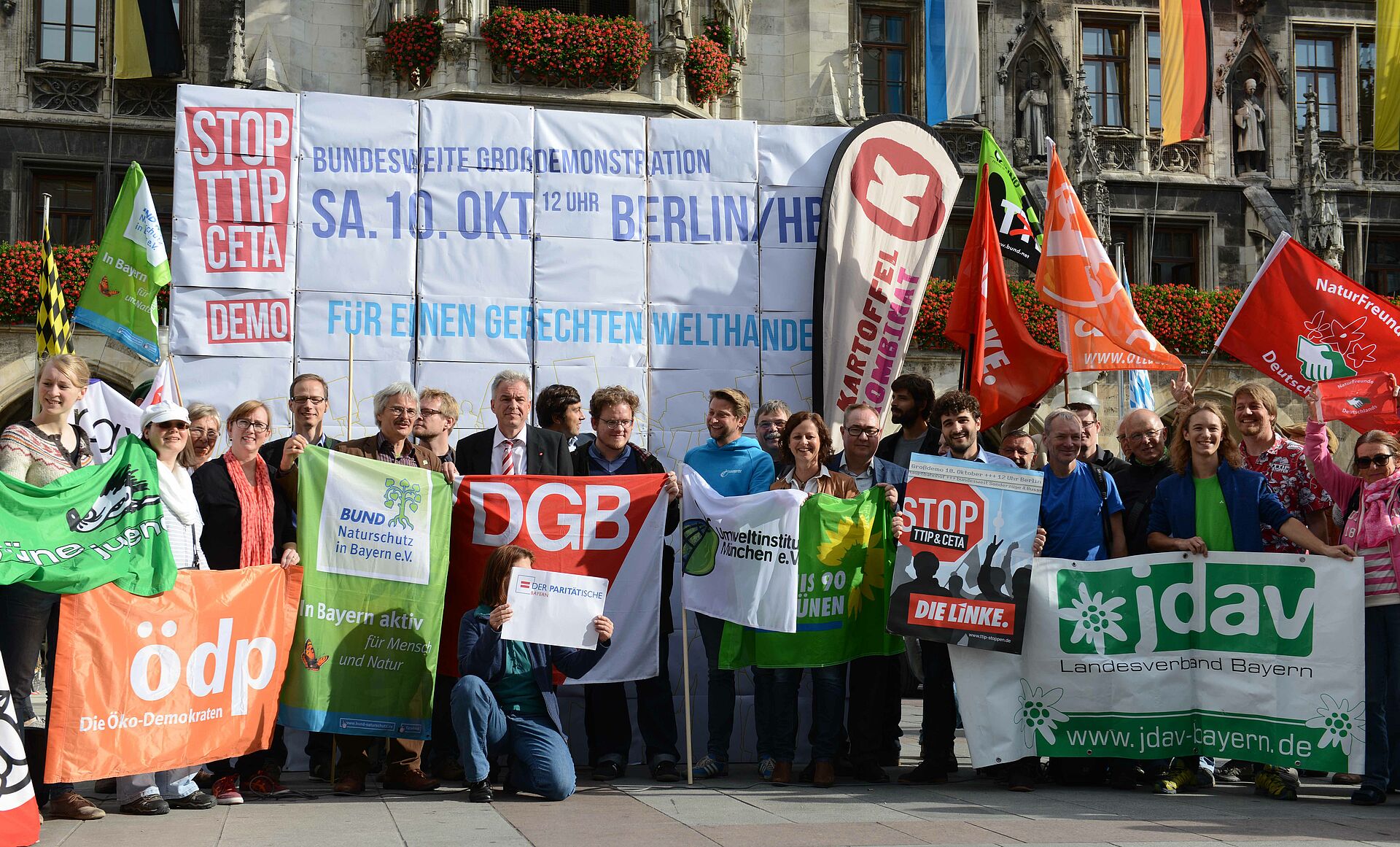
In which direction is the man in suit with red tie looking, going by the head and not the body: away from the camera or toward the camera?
toward the camera

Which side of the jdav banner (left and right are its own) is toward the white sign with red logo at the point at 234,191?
right

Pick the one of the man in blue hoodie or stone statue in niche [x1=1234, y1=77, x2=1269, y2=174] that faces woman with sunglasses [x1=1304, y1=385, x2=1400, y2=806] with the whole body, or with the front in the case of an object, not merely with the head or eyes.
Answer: the stone statue in niche

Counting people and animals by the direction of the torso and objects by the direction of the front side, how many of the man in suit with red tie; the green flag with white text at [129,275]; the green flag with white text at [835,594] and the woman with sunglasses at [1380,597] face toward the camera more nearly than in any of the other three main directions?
4

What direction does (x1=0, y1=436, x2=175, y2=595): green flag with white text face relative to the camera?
toward the camera

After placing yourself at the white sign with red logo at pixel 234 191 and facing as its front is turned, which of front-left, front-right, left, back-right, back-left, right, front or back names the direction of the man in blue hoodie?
front-left

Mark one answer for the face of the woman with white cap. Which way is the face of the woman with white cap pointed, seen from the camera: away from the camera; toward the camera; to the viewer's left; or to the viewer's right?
toward the camera

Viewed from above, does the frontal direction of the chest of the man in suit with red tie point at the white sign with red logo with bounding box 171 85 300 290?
no

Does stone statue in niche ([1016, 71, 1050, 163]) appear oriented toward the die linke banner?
yes

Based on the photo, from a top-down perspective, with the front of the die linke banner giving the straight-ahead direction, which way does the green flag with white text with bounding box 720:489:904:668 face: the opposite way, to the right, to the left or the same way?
the same way

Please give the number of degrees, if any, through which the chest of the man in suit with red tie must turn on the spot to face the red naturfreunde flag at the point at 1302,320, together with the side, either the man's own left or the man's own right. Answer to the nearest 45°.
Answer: approximately 90° to the man's own left

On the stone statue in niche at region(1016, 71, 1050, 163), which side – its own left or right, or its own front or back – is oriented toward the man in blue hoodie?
front

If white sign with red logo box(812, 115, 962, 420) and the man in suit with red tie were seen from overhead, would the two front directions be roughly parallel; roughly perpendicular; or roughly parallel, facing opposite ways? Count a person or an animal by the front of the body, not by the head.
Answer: roughly parallel

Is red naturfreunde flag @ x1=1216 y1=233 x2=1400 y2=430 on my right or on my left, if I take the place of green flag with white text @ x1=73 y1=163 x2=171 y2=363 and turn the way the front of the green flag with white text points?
on my left
